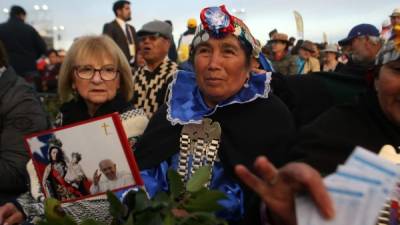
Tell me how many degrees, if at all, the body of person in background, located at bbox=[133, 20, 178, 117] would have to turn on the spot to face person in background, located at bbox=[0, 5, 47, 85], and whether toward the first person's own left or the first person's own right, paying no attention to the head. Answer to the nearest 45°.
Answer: approximately 90° to the first person's own right

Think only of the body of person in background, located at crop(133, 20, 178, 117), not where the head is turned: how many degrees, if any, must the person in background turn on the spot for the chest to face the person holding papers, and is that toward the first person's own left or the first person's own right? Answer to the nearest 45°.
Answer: approximately 45° to the first person's own left

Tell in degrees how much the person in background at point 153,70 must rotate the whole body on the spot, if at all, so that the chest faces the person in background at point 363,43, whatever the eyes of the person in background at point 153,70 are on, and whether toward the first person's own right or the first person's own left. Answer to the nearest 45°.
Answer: approximately 135° to the first person's own left

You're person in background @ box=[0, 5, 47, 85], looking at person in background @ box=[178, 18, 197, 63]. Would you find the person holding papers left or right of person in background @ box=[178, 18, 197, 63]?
right

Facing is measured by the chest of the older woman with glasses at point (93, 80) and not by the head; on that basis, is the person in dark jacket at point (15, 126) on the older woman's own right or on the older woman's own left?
on the older woman's own right

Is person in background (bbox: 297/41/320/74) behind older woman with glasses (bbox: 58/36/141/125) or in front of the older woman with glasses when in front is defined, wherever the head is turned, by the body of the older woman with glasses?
behind
